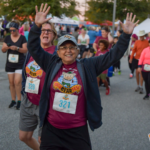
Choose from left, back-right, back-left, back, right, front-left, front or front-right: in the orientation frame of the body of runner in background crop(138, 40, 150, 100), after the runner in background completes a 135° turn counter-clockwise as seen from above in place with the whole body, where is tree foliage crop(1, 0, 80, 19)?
left

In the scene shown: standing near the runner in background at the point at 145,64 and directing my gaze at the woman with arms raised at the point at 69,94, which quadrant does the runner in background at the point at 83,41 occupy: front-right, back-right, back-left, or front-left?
back-right

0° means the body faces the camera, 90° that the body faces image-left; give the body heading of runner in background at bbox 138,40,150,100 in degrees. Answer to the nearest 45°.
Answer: approximately 0°

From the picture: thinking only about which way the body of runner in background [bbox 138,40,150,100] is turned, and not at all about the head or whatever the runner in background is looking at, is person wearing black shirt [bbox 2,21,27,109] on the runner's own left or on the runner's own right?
on the runner's own right

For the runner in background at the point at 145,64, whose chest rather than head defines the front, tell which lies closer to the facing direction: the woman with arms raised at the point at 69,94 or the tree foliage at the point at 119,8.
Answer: the woman with arms raised

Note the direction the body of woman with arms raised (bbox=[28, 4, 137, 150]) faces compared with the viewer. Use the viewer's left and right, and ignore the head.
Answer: facing the viewer

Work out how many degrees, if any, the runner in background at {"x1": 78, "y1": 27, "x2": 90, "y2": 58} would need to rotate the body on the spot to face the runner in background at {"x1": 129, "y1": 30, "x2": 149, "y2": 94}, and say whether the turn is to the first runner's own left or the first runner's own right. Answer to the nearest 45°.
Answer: approximately 45° to the first runner's own left

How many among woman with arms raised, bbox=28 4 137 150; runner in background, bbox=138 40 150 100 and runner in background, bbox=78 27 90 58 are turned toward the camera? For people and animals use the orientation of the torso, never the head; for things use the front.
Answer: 3

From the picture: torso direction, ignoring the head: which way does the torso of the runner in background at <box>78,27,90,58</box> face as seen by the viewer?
toward the camera

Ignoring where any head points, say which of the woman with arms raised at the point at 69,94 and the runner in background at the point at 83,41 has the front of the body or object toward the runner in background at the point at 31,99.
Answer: the runner in background at the point at 83,41

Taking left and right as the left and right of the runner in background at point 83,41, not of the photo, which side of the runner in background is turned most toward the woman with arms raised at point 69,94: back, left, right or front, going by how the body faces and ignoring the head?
front

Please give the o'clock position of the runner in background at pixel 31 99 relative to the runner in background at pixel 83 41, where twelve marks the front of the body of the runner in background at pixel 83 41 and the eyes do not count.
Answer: the runner in background at pixel 31 99 is roughly at 12 o'clock from the runner in background at pixel 83 41.
